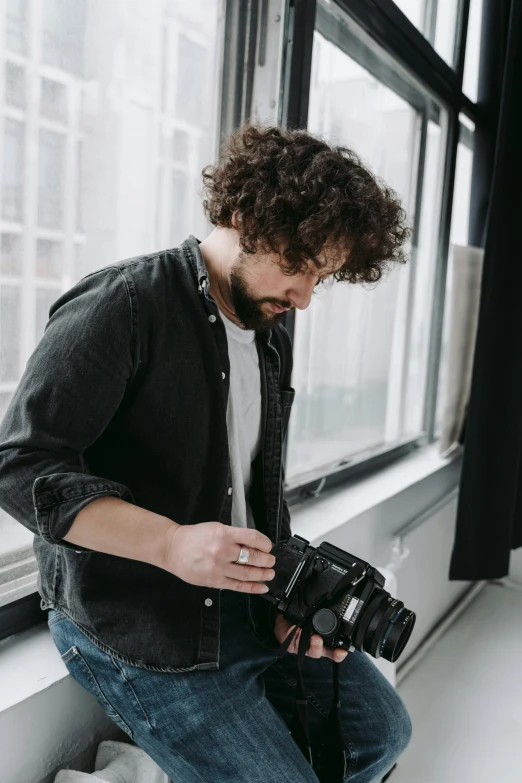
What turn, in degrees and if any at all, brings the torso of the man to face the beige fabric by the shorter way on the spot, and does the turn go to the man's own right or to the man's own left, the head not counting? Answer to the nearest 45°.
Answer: approximately 90° to the man's own left

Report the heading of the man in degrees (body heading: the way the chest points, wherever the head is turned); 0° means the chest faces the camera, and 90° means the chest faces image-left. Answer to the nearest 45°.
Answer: approximately 315°

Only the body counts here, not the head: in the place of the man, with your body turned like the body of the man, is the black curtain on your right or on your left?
on your left

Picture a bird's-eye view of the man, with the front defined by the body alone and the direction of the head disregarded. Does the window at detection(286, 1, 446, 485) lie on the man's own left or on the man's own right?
on the man's own left

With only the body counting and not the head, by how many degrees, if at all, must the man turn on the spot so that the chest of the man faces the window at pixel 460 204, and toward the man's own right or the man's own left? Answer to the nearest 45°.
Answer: approximately 90° to the man's own left
